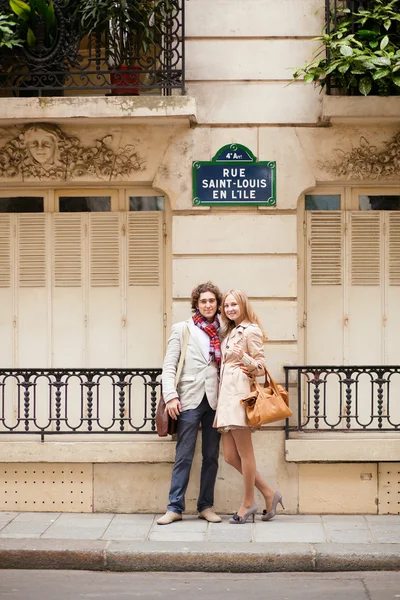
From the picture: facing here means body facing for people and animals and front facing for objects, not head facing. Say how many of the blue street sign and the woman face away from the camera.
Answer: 0

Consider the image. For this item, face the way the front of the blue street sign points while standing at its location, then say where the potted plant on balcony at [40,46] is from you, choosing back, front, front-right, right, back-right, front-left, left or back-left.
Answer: right

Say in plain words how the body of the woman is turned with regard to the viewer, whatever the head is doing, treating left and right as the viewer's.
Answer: facing the viewer and to the left of the viewer

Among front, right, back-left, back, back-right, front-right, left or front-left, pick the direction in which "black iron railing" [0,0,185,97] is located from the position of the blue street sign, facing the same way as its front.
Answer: right

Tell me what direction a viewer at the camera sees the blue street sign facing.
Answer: facing the viewer

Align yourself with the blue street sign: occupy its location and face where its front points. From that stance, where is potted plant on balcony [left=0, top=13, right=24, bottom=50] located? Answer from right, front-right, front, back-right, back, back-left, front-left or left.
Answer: right
